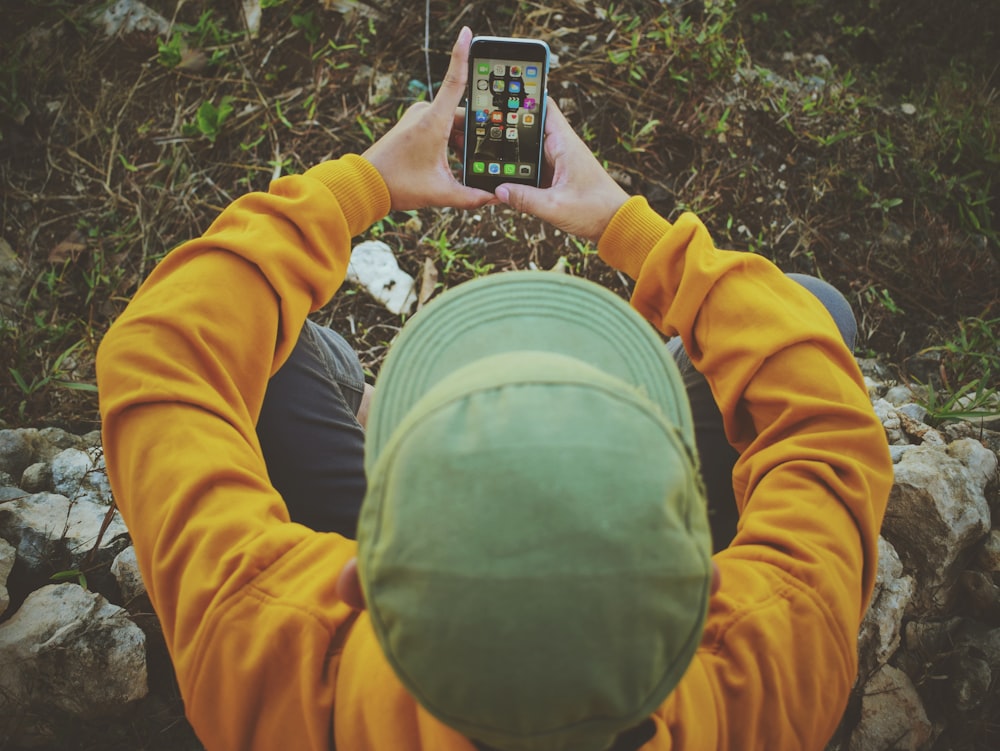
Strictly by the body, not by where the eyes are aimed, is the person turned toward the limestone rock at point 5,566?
no

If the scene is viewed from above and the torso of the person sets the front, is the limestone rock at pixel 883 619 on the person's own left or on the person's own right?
on the person's own right

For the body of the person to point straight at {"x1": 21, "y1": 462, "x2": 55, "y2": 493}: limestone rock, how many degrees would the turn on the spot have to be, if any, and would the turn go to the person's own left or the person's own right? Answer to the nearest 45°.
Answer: approximately 45° to the person's own left

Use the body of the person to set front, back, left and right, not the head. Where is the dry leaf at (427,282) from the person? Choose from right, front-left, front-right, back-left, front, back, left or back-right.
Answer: front

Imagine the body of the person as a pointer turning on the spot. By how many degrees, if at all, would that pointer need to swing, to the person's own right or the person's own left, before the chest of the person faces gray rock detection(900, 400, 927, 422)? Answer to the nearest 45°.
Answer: approximately 45° to the person's own right

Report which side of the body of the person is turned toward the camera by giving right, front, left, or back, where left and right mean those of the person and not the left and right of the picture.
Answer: back

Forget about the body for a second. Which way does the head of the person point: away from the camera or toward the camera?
away from the camera
